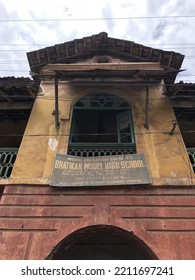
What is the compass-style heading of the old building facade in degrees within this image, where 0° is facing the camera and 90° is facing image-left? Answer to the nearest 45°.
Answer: approximately 0°
